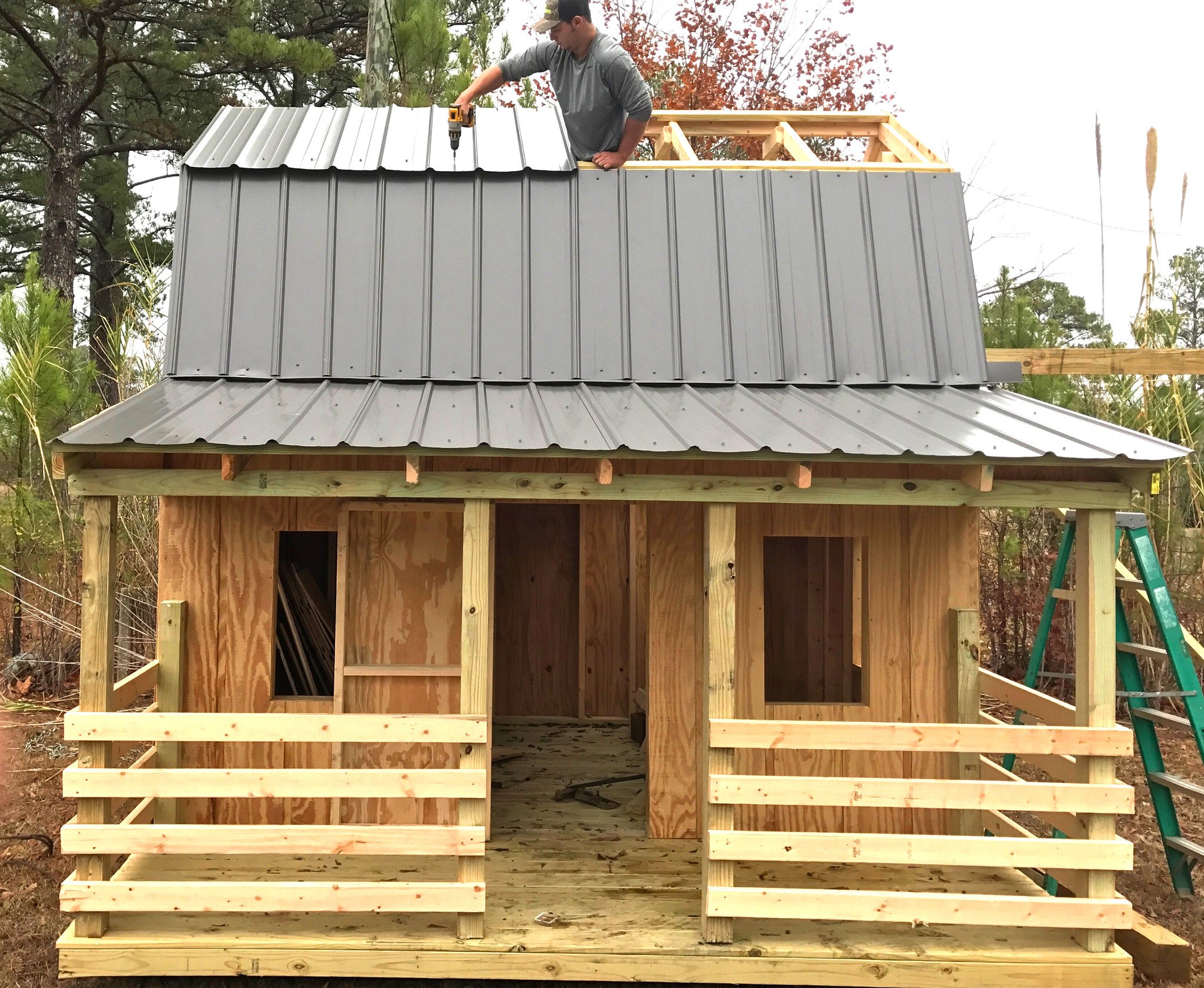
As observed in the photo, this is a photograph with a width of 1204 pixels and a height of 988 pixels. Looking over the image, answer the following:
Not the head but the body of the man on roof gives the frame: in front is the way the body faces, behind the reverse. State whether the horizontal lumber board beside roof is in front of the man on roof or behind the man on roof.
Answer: behind

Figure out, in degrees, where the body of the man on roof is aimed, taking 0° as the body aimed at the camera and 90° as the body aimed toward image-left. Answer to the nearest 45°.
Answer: approximately 45°

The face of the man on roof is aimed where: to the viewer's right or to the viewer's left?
to the viewer's left
